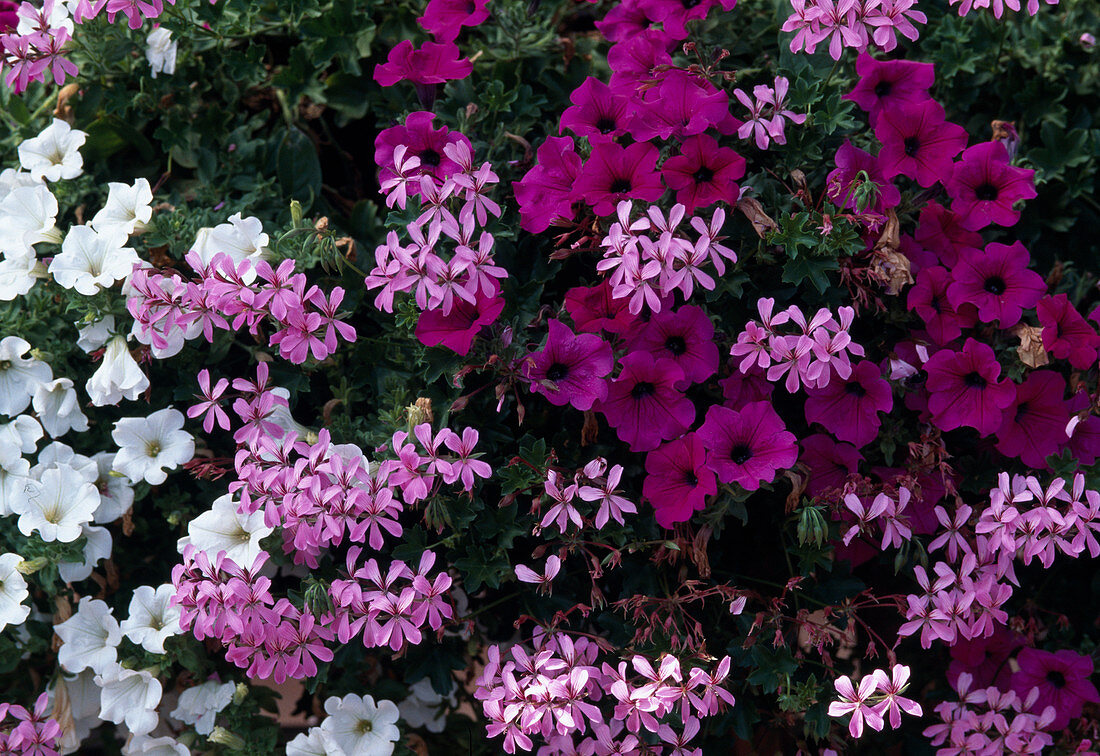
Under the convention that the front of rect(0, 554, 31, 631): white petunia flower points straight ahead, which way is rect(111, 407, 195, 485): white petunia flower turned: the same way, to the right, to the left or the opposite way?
the same way

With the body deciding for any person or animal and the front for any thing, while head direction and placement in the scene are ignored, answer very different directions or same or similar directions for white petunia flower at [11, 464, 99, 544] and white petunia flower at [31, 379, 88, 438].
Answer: same or similar directions

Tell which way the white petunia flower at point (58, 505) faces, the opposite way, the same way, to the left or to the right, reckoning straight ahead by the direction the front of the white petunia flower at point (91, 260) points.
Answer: the same way

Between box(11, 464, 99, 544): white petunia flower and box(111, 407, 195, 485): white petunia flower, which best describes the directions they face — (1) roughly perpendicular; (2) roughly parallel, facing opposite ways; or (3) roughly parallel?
roughly parallel

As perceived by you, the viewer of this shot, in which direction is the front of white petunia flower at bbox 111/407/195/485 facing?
facing the viewer

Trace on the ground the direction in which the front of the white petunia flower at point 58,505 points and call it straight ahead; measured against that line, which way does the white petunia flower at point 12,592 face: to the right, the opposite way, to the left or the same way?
the same way

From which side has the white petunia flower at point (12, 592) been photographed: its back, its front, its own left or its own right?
front

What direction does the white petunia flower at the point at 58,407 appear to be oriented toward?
toward the camera

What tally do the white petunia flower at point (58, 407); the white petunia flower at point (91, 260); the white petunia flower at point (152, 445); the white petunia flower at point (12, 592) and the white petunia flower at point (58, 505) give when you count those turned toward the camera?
5
